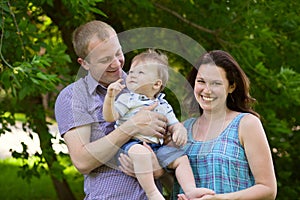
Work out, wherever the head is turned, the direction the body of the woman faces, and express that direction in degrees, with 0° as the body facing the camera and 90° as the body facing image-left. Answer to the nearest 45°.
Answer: approximately 45°
